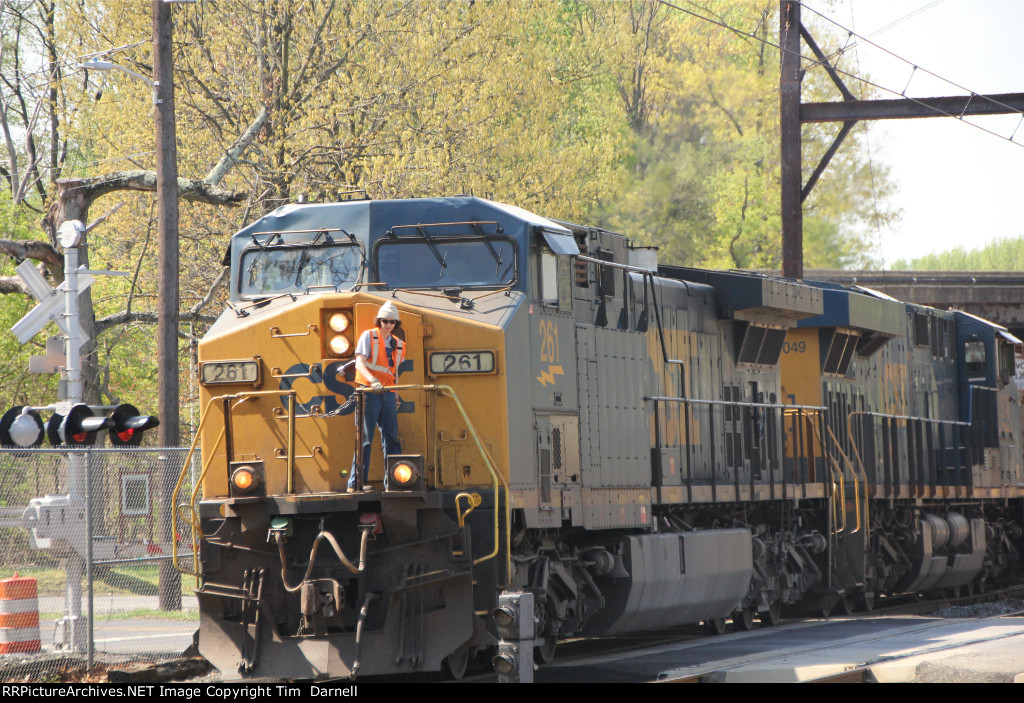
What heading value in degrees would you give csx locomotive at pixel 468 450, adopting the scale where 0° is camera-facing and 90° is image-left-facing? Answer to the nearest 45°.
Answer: approximately 45°

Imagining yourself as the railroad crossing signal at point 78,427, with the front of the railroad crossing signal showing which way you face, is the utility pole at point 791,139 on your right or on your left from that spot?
on your left

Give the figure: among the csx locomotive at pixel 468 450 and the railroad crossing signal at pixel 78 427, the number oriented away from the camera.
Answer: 0

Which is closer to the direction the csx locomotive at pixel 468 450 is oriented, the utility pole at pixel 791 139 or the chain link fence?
the chain link fence

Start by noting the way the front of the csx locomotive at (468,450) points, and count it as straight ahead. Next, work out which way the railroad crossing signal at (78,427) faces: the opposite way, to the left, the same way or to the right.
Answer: to the left
